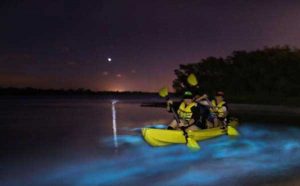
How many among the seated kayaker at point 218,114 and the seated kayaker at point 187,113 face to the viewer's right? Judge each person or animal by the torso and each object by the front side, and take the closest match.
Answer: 0

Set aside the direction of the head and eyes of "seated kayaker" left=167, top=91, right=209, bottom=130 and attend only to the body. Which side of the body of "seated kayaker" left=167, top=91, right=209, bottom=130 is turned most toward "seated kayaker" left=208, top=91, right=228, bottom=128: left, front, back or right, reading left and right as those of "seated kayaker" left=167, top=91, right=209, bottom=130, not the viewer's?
back

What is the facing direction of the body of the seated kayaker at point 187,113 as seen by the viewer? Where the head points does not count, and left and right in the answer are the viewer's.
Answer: facing the viewer and to the left of the viewer
